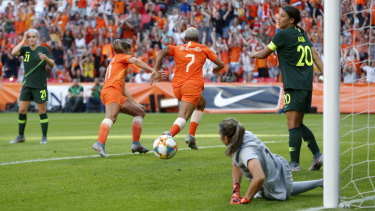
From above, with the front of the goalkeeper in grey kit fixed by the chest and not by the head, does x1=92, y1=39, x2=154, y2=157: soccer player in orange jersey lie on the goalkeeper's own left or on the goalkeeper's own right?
on the goalkeeper's own right

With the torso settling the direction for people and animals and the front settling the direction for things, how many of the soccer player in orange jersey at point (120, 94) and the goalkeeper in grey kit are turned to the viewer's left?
1

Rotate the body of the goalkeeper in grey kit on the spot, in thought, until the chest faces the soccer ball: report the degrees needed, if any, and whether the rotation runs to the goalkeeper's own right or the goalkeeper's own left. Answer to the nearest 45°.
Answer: approximately 45° to the goalkeeper's own right

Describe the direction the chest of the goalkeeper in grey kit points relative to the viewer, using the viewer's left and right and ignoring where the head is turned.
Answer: facing to the left of the viewer

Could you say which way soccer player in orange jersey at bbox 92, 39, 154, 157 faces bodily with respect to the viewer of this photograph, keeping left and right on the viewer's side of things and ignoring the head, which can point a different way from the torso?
facing away from the viewer and to the right of the viewer

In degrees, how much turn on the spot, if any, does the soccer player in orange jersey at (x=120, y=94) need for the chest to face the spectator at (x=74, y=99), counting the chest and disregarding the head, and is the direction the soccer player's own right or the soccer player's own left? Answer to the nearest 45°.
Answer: approximately 45° to the soccer player's own left

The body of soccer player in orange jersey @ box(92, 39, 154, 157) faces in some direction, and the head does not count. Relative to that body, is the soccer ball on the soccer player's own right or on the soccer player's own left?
on the soccer player's own right

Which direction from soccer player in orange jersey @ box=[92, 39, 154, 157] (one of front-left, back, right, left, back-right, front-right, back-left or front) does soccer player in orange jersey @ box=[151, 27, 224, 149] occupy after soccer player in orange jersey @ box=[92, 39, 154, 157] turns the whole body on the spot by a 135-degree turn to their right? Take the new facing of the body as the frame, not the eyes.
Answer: left

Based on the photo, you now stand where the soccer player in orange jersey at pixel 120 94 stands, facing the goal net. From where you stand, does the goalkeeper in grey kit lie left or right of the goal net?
right
